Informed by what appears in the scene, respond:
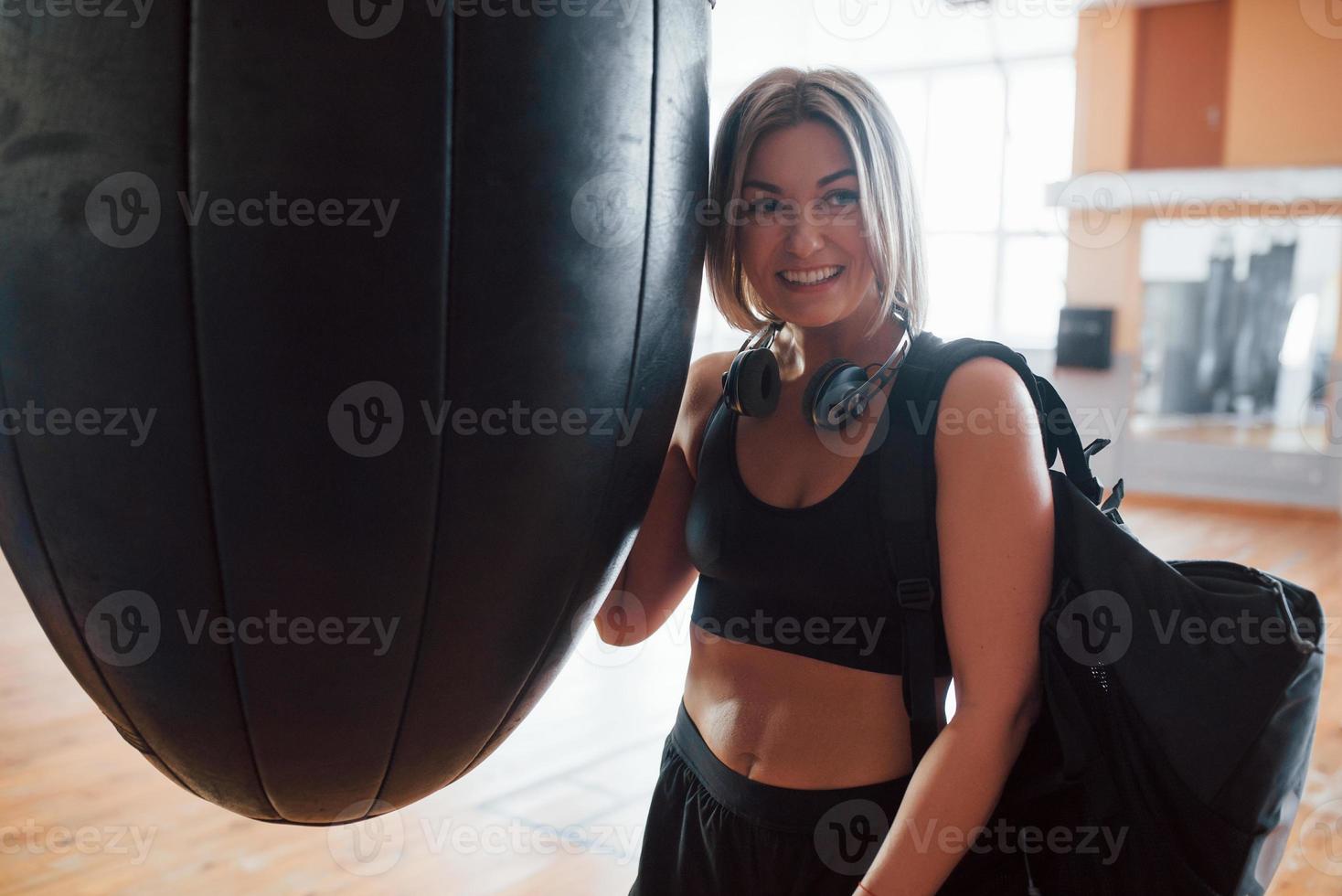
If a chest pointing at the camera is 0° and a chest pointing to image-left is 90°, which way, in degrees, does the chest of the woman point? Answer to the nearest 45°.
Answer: approximately 45°

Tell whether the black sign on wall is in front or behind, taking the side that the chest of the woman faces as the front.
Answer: behind
